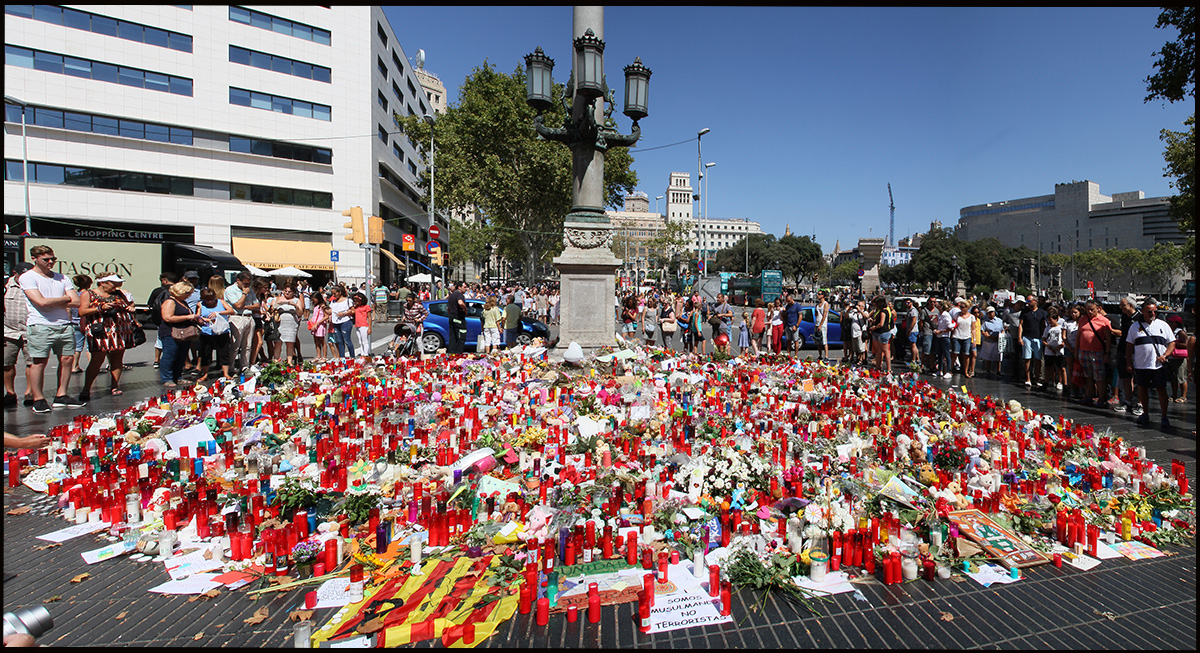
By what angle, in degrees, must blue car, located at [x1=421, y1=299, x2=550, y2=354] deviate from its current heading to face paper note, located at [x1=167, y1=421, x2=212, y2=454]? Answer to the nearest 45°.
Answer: approximately 90° to its right

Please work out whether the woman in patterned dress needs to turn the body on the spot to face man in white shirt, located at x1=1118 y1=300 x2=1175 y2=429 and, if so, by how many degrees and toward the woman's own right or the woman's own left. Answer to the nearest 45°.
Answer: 0° — they already face them

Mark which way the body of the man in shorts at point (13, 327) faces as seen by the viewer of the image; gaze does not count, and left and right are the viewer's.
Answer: facing to the right of the viewer

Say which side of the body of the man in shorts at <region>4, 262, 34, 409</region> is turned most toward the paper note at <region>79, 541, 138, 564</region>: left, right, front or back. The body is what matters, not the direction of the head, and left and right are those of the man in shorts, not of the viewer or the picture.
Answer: right

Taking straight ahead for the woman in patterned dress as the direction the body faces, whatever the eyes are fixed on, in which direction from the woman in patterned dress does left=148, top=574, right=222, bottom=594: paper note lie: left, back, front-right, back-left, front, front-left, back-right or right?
front-right

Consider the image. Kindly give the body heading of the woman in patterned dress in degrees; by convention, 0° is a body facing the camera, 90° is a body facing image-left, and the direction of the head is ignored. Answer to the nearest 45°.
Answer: approximately 315°

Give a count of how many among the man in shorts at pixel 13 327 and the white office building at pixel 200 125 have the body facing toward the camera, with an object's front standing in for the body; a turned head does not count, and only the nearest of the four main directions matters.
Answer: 1

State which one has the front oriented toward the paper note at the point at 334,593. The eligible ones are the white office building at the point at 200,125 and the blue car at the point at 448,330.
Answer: the white office building

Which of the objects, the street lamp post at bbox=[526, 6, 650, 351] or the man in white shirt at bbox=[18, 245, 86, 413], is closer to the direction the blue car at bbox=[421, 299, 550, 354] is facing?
the street lamp post

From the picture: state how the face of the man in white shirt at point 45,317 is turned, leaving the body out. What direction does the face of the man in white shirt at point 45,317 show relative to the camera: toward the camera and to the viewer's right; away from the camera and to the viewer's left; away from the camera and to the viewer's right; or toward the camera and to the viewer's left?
toward the camera and to the viewer's right

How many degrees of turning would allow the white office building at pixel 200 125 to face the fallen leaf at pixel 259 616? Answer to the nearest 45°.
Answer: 0° — it already faces it

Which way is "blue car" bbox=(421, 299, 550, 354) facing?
to the viewer's right

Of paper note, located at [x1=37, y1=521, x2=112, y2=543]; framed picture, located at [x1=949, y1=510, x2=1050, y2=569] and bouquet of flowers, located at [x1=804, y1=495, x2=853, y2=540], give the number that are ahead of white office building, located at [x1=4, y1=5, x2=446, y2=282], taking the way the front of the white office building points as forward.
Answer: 3

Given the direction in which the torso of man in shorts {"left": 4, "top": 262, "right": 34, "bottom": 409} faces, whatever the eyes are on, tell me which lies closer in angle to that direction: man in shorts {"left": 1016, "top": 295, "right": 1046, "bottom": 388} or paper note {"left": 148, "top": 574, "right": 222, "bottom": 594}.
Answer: the man in shorts
